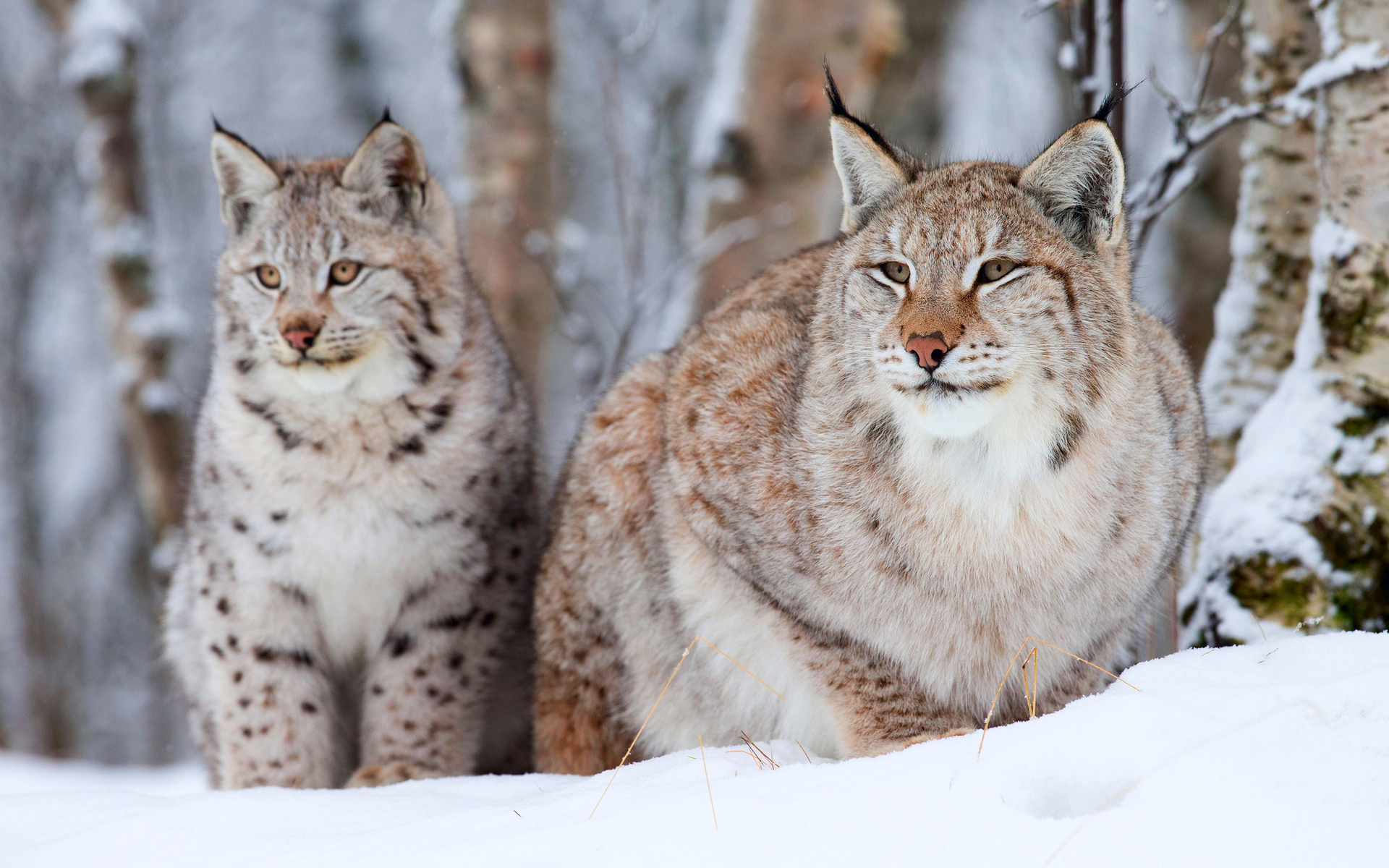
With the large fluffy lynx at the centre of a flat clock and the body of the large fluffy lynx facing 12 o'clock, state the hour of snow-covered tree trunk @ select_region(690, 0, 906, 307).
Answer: The snow-covered tree trunk is roughly at 7 o'clock from the large fluffy lynx.

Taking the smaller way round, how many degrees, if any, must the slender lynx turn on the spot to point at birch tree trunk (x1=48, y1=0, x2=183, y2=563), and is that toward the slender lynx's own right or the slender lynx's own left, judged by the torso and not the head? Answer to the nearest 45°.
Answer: approximately 180°

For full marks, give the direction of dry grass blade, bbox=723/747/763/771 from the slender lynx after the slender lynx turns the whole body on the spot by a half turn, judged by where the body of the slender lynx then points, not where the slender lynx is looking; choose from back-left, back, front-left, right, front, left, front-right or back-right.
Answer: back-right

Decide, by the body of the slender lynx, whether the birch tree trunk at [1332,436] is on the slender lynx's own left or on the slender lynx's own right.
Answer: on the slender lynx's own left

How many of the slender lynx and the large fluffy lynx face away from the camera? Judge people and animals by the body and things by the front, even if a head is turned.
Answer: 0

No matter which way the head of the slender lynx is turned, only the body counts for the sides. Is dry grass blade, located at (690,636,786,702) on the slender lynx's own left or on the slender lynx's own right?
on the slender lynx's own left

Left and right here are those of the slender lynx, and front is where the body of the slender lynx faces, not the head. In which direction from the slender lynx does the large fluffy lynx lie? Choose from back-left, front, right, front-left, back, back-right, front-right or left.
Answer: front-left

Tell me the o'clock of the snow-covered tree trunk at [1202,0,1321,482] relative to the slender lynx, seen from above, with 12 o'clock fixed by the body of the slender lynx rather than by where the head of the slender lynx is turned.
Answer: The snow-covered tree trunk is roughly at 9 o'clock from the slender lynx.

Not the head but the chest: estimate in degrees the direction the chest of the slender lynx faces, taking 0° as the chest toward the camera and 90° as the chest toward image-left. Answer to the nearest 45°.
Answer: approximately 0°

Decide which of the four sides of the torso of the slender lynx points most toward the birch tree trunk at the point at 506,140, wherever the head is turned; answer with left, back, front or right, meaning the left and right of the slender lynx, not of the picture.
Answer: back

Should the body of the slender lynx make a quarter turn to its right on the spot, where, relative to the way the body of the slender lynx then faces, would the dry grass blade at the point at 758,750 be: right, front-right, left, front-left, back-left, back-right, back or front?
back-left
